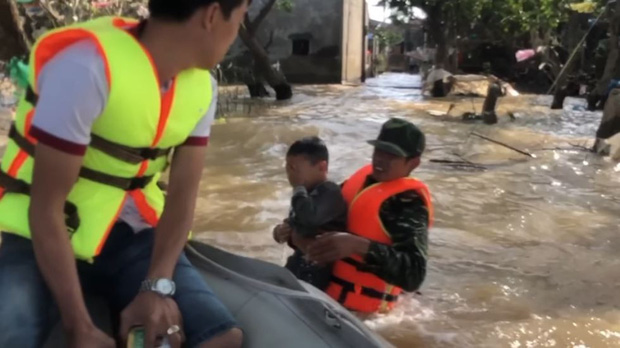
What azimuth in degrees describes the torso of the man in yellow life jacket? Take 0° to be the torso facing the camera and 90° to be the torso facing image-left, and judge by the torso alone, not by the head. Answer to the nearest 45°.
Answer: approximately 315°

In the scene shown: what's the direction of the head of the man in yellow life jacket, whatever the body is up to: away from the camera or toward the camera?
away from the camera

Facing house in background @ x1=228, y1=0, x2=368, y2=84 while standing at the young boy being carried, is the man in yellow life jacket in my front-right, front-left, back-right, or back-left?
back-left
